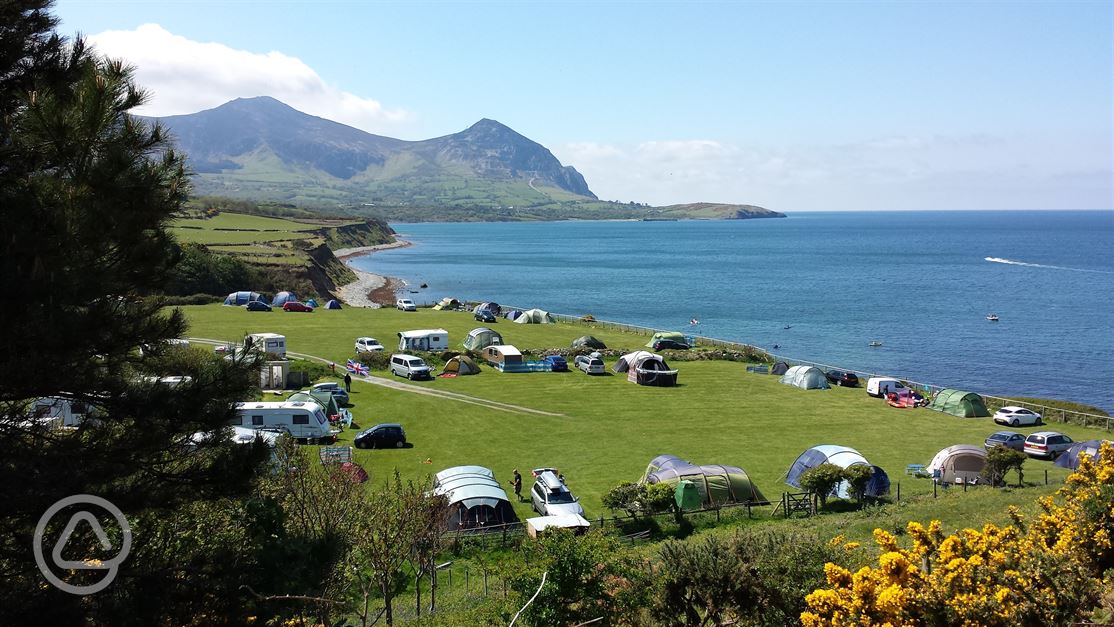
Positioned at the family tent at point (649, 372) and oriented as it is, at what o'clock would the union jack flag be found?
The union jack flag is roughly at 4 o'clock from the family tent.

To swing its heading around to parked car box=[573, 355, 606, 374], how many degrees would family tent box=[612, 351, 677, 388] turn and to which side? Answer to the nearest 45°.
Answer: approximately 180°

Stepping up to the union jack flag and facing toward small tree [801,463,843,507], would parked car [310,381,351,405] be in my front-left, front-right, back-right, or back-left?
front-right

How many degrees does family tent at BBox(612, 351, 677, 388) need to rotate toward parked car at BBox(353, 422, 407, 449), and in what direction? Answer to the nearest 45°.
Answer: approximately 90° to its right

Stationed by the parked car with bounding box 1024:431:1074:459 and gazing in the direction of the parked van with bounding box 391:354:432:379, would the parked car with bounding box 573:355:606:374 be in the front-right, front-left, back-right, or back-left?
front-right

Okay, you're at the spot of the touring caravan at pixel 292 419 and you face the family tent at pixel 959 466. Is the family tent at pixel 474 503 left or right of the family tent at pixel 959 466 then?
right

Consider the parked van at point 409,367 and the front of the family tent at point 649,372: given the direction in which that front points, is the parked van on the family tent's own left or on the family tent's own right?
on the family tent's own right

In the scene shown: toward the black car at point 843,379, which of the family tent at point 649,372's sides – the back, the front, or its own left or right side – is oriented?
left

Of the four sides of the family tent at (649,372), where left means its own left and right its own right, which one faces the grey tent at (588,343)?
back

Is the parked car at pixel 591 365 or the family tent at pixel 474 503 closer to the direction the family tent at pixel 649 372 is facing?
the family tent

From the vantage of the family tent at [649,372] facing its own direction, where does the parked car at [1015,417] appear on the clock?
The parked car is roughly at 11 o'clock from the family tent.

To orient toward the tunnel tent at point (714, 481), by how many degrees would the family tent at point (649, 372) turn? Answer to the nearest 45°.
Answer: approximately 45° to its right

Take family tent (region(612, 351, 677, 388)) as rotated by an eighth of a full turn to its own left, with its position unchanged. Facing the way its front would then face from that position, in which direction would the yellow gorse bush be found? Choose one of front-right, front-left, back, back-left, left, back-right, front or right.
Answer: right

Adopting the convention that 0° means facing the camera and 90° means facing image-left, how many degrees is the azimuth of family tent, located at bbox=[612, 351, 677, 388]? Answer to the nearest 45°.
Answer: approximately 315°

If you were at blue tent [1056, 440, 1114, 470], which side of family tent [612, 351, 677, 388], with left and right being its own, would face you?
front

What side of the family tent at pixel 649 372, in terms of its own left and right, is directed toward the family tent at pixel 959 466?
front

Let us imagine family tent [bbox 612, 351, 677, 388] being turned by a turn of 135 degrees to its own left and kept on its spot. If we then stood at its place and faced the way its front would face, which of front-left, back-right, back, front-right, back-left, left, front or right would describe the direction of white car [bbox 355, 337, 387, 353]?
left

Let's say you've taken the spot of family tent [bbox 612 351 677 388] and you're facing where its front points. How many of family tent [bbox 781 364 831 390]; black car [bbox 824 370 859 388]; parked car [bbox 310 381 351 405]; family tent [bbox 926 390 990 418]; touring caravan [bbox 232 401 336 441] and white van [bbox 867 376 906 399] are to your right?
2
